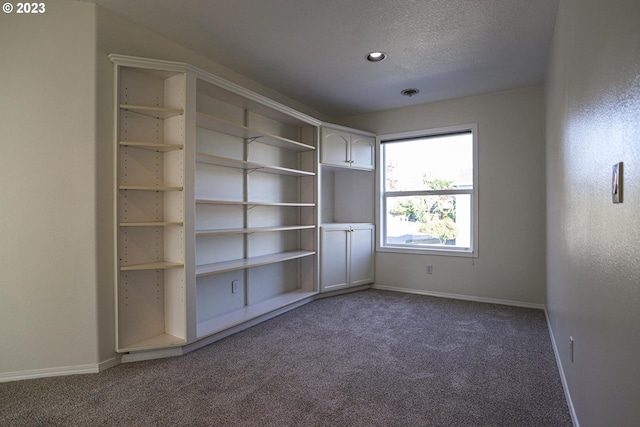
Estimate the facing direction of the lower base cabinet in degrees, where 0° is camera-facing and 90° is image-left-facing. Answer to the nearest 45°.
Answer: approximately 315°

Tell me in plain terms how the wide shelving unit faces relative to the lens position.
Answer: facing the viewer and to the right of the viewer

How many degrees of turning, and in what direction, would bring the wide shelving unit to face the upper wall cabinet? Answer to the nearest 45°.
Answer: approximately 90° to its left

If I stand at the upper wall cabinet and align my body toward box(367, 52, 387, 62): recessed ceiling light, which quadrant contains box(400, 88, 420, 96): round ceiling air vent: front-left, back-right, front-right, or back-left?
front-left

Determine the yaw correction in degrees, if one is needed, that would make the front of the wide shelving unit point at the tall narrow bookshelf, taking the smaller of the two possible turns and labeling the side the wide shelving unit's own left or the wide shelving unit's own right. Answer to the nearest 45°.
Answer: approximately 90° to the wide shelving unit's own right

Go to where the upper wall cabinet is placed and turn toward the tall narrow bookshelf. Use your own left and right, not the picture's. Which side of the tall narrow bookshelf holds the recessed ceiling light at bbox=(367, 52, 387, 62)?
left

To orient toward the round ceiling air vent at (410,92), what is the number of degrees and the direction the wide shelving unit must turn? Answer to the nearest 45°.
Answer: approximately 45° to its left

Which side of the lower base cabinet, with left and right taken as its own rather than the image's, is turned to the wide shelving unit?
right

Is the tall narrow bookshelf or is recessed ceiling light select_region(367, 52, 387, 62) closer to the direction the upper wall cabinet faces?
the recessed ceiling light

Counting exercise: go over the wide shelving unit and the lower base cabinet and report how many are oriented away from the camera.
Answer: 0
